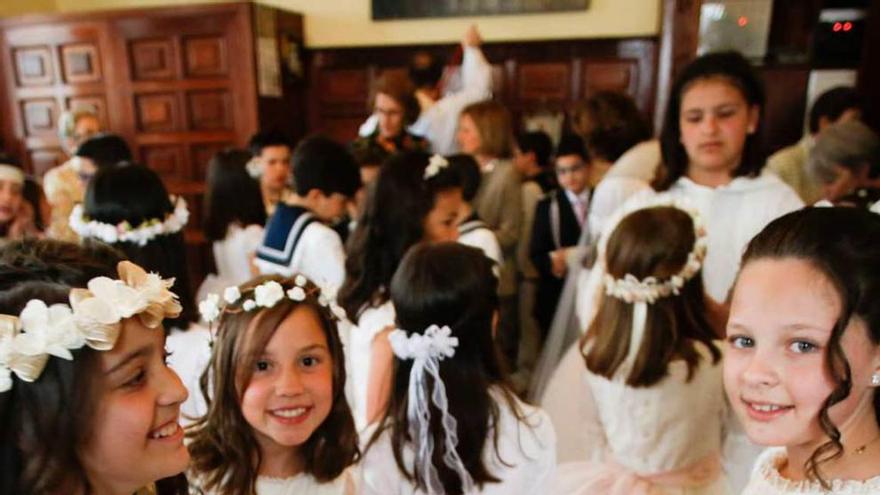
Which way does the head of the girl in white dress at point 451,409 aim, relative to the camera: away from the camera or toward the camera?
away from the camera

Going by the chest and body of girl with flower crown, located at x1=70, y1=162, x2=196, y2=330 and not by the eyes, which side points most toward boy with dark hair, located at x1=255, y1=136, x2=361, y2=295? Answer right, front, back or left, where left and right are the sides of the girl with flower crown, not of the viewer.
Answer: right

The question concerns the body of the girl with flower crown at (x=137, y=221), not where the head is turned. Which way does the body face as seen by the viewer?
away from the camera

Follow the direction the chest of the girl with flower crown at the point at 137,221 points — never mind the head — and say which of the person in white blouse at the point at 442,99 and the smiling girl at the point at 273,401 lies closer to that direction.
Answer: the person in white blouse

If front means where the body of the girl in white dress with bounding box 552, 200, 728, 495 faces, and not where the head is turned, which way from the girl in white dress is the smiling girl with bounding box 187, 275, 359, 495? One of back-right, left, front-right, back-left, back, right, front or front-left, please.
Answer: back-left

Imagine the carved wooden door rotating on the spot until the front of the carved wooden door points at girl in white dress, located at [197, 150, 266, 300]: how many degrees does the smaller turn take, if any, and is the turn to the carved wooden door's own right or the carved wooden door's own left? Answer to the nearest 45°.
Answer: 0° — it already faces them

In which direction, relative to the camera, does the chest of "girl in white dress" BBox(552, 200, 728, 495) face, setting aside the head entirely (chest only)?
away from the camera

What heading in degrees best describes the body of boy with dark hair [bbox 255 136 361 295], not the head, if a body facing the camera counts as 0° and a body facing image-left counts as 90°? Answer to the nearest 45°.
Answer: approximately 225°

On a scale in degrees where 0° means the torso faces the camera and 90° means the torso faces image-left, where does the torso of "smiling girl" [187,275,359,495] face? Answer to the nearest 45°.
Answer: approximately 0°

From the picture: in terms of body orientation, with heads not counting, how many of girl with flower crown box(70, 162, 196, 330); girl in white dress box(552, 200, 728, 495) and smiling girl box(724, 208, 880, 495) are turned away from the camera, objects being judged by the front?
2

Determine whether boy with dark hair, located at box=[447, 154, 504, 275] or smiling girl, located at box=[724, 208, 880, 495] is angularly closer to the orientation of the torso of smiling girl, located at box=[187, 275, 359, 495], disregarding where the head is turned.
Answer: the smiling girl

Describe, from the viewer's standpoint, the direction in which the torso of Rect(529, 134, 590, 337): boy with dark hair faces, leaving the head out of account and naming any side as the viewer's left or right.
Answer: facing the viewer and to the right of the viewer

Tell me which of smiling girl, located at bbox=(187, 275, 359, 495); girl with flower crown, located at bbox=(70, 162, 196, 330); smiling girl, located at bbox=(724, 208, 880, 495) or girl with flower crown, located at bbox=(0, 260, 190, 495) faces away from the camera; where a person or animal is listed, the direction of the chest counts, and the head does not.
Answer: girl with flower crown, located at bbox=(70, 162, 196, 330)
